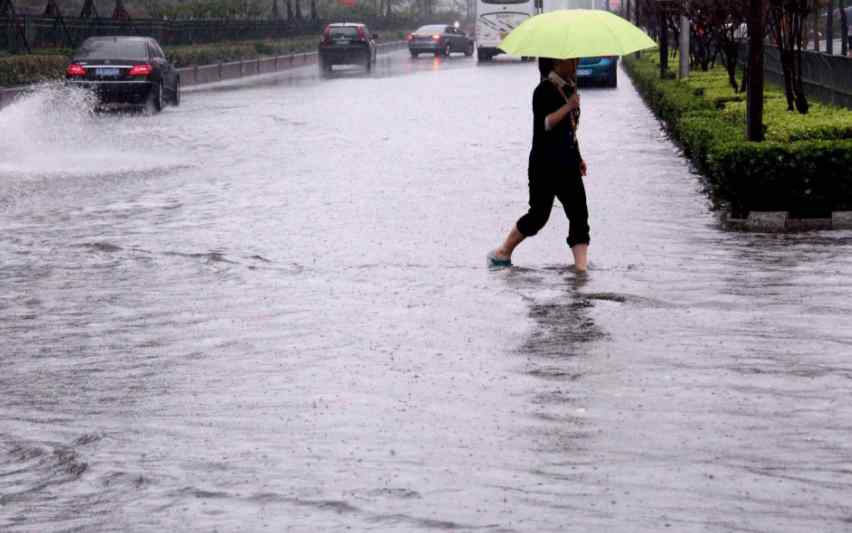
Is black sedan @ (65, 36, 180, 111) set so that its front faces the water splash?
no

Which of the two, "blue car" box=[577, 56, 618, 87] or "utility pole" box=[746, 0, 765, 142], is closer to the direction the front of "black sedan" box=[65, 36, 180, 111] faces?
the blue car

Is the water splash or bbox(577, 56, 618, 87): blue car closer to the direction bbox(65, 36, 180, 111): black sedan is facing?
the blue car

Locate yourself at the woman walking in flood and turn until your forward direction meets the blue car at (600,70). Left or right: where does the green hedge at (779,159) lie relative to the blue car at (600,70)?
right

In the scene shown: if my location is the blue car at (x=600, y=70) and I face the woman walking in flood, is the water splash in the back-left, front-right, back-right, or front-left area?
front-right

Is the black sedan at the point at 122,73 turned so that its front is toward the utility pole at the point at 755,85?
no

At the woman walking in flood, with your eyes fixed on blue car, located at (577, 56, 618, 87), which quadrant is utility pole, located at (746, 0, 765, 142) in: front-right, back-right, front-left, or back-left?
front-right

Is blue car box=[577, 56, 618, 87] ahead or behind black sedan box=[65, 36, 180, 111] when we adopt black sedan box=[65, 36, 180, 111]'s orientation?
ahead

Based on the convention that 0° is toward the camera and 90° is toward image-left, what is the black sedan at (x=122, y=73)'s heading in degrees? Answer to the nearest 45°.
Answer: approximately 225°

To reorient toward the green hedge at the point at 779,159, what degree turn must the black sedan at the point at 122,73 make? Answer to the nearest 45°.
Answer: approximately 135° to its right

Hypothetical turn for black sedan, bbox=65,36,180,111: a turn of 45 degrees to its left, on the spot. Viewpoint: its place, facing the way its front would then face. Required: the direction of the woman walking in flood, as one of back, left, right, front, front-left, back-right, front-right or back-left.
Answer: back

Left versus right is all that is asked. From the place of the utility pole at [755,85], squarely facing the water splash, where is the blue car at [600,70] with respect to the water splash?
right
